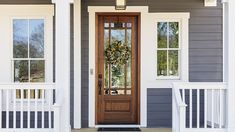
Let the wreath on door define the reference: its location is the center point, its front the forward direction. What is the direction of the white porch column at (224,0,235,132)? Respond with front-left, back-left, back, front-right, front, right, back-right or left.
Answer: front-left

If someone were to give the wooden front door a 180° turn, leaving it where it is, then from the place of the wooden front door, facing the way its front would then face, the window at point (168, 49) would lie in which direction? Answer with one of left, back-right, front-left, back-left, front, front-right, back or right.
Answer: right

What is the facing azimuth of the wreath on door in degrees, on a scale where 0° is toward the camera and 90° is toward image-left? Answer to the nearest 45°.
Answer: approximately 0°

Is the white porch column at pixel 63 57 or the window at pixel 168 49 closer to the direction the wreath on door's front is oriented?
the white porch column

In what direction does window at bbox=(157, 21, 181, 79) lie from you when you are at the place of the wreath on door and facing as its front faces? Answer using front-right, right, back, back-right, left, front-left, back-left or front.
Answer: left

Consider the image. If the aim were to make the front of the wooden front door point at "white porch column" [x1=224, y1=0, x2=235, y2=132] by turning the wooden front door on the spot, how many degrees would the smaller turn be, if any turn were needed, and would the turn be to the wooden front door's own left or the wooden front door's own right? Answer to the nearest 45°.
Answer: approximately 45° to the wooden front door's own left

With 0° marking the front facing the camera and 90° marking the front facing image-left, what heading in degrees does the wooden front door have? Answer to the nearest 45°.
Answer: approximately 0°

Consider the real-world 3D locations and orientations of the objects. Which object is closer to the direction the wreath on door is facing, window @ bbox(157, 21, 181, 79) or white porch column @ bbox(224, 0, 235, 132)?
the white porch column

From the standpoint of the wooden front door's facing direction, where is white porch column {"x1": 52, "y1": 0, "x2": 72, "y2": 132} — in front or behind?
in front
